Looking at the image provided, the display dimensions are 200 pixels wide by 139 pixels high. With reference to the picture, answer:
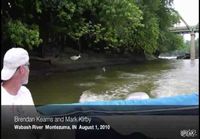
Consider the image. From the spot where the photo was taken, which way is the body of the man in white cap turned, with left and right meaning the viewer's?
facing away from the viewer and to the right of the viewer
